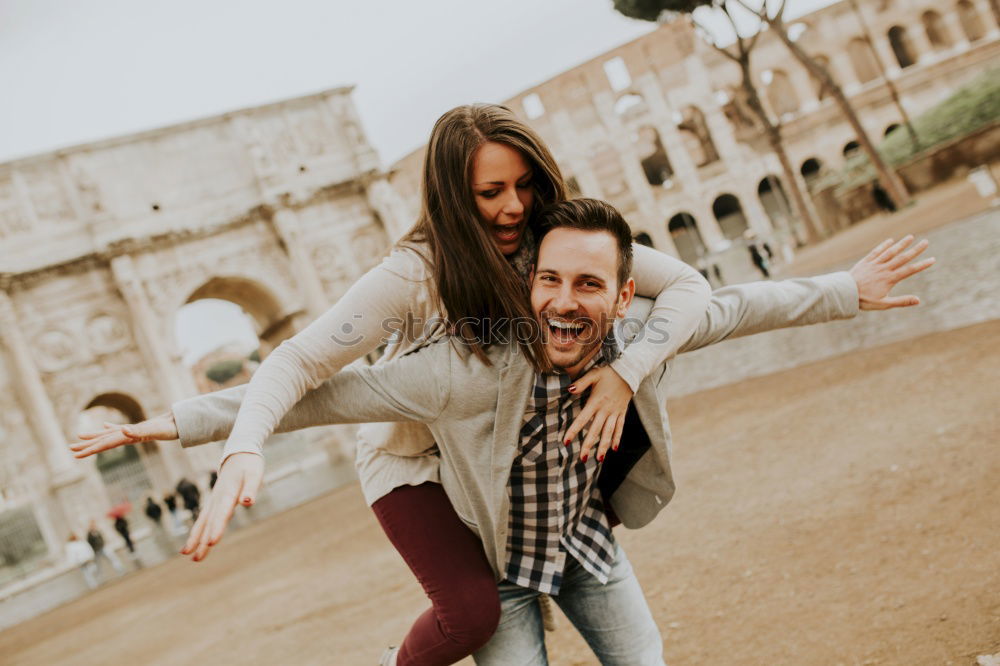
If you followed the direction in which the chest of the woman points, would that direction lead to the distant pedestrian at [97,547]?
no

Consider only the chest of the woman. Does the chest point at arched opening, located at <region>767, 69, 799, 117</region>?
no

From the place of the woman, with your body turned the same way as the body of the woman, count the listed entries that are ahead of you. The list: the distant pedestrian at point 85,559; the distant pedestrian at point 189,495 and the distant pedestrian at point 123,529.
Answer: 0

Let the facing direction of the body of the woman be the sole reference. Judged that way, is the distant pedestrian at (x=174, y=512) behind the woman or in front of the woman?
behind

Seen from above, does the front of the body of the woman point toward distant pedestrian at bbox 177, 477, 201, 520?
no

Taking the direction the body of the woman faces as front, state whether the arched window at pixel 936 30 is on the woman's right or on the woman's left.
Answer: on the woman's left

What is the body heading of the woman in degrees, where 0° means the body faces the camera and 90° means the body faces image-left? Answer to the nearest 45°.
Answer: approximately 315°

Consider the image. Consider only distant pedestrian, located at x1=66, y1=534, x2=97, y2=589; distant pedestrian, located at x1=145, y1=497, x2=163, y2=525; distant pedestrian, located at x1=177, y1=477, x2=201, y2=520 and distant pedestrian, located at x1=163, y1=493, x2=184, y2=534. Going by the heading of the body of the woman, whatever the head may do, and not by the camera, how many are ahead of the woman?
0

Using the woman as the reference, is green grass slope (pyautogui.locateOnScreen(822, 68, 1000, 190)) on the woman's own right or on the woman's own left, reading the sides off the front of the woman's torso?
on the woman's own left

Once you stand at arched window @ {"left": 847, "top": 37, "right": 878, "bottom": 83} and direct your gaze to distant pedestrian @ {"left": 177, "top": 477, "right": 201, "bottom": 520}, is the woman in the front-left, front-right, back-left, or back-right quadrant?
front-left

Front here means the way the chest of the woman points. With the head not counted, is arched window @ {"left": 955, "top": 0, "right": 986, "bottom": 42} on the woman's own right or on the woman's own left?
on the woman's own left

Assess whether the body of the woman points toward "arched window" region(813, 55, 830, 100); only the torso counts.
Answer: no
